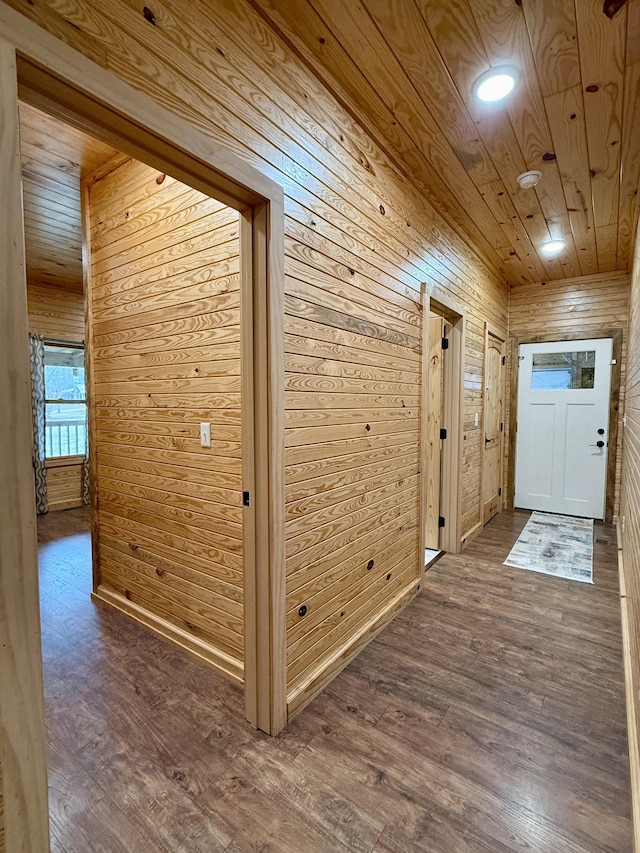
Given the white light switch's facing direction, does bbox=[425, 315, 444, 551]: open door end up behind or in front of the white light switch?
behind

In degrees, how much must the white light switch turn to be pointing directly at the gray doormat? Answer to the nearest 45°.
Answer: approximately 135° to its left

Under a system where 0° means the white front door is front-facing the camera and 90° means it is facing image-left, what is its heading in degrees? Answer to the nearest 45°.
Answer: approximately 0°

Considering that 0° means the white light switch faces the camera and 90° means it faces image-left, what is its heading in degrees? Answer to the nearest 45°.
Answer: approximately 45°

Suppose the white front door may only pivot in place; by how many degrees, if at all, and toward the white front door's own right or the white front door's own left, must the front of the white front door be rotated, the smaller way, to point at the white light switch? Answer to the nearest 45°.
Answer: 0° — it already faces it

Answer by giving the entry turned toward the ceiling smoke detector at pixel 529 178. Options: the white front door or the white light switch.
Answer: the white front door
